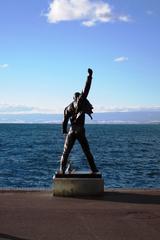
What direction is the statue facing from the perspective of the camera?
away from the camera
